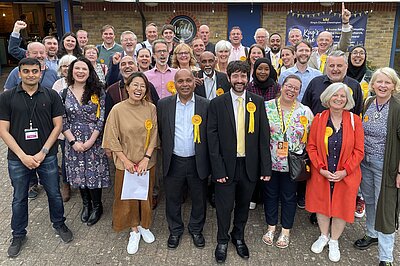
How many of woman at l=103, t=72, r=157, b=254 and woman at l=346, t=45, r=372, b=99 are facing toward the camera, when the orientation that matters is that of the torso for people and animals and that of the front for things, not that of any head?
2

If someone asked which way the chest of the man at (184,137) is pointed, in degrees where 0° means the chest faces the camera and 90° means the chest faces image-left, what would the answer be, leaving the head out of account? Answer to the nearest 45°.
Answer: approximately 0°

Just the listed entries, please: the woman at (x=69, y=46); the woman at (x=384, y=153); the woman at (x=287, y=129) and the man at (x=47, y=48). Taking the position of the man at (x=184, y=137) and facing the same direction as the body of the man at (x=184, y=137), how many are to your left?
2

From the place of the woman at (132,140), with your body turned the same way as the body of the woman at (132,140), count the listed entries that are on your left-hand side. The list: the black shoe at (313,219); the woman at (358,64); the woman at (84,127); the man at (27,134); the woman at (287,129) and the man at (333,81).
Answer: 4

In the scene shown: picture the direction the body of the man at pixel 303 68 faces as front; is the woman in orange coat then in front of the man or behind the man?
in front

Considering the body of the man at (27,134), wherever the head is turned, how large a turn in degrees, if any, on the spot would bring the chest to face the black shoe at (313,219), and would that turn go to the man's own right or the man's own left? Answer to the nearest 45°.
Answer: approximately 90° to the man's own left

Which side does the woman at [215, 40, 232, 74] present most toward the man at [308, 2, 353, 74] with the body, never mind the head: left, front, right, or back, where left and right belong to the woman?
left

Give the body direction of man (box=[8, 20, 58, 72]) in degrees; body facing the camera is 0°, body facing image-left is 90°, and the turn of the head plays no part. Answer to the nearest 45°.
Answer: approximately 0°

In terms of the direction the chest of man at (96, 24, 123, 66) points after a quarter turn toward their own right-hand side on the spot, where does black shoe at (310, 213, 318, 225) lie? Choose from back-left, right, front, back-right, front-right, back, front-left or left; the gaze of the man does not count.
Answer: back-left
